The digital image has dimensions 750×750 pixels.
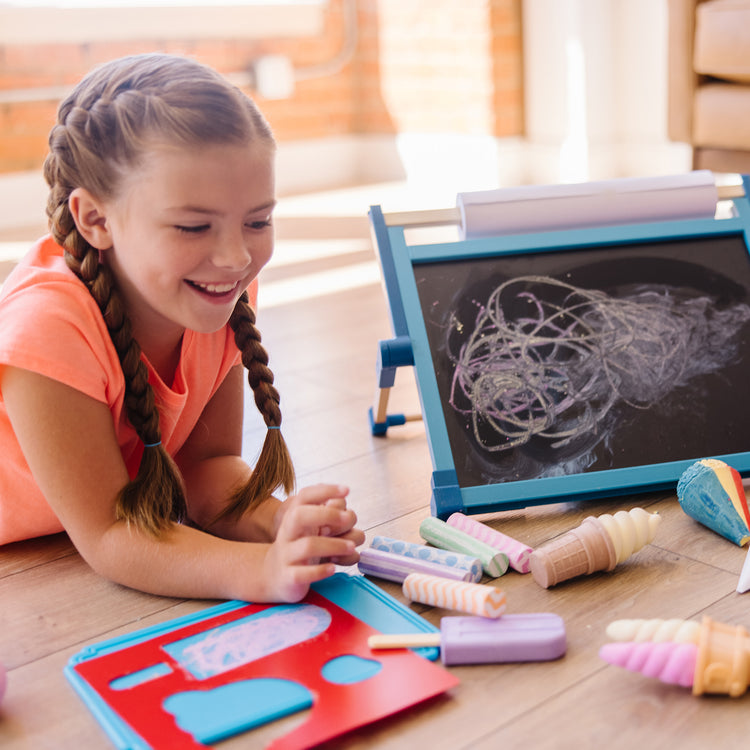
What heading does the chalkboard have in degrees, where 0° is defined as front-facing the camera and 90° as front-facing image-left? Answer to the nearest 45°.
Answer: approximately 0°
